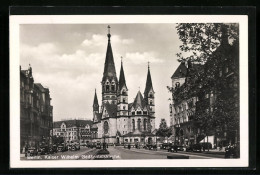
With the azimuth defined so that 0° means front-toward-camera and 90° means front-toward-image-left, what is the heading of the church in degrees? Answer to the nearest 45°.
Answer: approximately 135°
